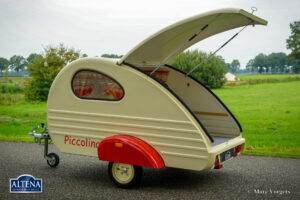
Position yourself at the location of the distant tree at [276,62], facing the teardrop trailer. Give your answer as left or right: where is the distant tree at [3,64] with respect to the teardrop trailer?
right

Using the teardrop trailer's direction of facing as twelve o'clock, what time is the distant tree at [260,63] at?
The distant tree is roughly at 2 o'clock from the teardrop trailer.

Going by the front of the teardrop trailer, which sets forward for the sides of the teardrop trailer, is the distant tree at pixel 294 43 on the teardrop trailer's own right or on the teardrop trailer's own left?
on the teardrop trailer's own right

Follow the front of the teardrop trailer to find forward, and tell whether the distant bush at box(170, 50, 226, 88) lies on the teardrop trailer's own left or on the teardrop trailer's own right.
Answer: on the teardrop trailer's own right

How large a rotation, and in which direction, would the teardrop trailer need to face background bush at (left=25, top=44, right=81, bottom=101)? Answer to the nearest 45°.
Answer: approximately 45° to its right

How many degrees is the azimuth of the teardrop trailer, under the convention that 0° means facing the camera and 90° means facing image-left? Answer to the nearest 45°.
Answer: approximately 135°

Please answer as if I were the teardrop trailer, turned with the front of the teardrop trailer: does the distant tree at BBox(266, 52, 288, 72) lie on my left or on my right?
on my right
